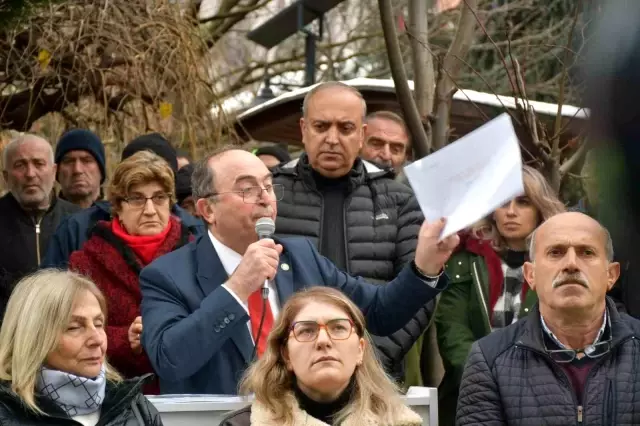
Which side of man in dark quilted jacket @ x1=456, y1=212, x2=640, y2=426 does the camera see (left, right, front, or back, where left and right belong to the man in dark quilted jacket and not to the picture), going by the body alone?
front

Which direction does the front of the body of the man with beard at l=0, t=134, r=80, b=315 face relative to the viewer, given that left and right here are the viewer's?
facing the viewer

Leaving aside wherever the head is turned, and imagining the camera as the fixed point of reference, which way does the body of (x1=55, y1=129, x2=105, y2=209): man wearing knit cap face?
toward the camera

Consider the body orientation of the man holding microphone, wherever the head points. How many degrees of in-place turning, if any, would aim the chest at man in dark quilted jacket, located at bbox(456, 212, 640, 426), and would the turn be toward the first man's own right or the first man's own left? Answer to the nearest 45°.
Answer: approximately 45° to the first man's own left

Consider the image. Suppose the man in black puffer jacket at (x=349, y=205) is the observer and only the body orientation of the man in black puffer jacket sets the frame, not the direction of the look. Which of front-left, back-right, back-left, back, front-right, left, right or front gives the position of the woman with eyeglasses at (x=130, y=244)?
right

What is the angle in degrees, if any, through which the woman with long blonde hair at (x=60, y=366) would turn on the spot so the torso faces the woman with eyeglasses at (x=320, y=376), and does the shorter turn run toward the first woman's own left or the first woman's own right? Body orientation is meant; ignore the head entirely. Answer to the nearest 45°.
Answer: approximately 45° to the first woman's own left

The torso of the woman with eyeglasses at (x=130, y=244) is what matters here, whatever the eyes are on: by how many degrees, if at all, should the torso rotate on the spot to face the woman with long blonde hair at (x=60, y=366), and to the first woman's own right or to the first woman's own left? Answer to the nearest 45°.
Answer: approximately 45° to the first woman's own right
